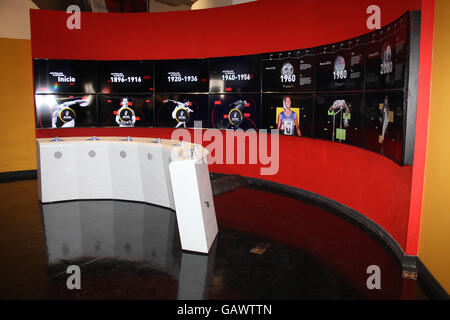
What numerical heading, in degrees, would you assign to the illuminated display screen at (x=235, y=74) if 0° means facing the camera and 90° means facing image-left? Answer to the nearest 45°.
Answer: approximately 45°

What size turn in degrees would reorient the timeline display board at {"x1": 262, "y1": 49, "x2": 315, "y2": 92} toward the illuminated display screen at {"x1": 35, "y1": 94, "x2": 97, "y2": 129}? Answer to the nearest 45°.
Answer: approximately 45° to its right

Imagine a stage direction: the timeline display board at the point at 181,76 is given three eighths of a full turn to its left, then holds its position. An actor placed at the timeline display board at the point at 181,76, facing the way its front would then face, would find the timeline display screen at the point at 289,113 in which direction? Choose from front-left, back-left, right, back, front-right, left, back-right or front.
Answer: right

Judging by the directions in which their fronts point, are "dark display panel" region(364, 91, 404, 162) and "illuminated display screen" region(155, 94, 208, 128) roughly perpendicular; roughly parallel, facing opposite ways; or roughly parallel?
roughly perpendicular

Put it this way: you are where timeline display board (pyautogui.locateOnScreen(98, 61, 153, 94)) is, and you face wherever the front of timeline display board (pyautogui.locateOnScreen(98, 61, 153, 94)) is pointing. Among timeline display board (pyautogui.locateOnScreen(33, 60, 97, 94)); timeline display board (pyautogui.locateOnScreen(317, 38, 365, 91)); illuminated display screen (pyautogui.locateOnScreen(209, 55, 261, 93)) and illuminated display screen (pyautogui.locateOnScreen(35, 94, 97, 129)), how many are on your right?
2

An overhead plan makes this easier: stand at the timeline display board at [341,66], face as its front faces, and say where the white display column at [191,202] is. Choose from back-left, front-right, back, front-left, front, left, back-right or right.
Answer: front

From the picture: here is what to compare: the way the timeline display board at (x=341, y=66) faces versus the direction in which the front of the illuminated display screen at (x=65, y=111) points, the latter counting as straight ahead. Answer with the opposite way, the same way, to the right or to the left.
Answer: to the right

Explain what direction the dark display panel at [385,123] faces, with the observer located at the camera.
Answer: facing the viewer and to the left of the viewer

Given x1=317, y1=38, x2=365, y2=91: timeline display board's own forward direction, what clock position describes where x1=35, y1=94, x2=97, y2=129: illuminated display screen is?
The illuminated display screen is roughly at 2 o'clock from the timeline display board.

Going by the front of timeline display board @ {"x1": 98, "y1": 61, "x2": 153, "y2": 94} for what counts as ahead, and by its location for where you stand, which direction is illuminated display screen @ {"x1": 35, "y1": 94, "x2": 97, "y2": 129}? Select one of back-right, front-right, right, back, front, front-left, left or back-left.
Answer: right

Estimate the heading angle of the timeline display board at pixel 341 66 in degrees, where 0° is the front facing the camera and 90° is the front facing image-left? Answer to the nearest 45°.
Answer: approximately 45°

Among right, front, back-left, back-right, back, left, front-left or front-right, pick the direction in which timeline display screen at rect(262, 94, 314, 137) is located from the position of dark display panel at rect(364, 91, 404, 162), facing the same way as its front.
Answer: right

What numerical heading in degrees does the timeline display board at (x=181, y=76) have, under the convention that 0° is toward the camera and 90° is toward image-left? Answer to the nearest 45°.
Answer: approximately 0°

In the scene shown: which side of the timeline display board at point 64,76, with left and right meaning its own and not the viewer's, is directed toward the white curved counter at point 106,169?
front

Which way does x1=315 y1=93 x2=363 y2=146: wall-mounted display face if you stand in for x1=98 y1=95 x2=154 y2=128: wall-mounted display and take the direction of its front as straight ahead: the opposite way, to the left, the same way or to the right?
to the right

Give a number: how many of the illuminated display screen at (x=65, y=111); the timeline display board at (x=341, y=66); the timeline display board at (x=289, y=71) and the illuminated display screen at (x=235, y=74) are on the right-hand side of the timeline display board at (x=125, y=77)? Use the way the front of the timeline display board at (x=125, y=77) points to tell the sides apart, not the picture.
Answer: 1

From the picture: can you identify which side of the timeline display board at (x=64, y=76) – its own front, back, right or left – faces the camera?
front

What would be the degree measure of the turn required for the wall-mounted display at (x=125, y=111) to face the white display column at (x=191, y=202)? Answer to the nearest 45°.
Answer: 0° — it already faces it
